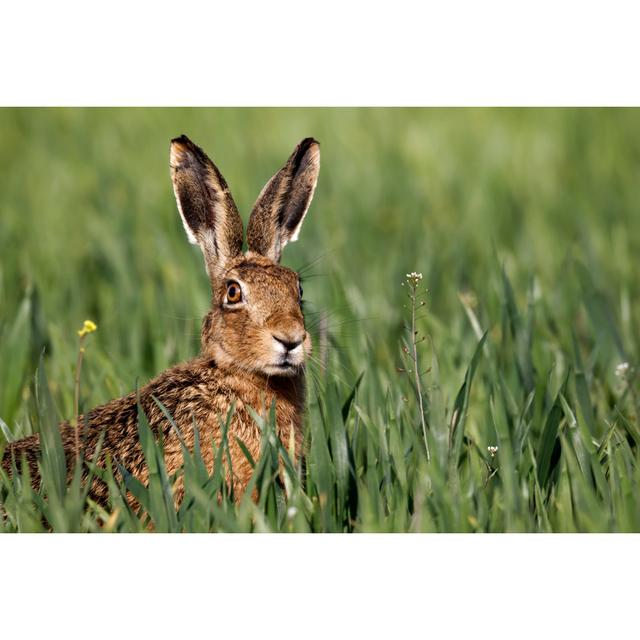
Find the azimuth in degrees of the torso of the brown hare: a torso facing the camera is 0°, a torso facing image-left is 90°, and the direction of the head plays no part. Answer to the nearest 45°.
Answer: approximately 315°
